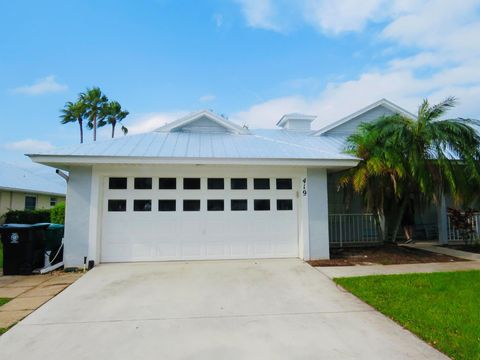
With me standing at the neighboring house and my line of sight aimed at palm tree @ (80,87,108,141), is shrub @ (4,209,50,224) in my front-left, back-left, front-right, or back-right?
back-right

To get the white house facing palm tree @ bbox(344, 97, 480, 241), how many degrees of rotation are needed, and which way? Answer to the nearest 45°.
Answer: approximately 90° to its left

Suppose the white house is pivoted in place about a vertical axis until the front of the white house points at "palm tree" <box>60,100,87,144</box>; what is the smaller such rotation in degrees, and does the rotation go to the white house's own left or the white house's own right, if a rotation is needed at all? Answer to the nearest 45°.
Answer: approximately 135° to the white house's own right

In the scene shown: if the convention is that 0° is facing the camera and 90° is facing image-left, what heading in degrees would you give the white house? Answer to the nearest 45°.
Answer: approximately 0°

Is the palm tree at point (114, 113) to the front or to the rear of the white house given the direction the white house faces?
to the rear

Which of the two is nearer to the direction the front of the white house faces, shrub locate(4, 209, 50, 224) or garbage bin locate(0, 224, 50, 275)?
the garbage bin

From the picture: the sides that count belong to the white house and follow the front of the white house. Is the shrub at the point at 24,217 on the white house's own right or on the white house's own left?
on the white house's own right

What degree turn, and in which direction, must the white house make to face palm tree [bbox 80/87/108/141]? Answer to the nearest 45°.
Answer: approximately 135° to its right

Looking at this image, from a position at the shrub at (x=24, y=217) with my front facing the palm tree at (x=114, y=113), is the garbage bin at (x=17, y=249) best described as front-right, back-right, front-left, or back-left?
back-right
